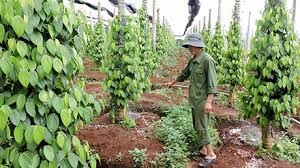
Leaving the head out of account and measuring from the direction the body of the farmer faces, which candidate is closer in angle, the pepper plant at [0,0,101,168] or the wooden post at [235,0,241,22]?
the pepper plant

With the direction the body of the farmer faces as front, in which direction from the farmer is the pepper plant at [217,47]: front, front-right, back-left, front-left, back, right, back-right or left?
back-right

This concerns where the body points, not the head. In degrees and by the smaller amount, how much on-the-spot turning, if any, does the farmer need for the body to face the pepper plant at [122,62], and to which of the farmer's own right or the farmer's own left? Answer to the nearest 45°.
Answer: approximately 90° to the farmer's own right

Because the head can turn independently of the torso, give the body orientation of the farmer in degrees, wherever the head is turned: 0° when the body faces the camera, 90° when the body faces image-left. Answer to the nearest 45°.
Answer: approximately 45°

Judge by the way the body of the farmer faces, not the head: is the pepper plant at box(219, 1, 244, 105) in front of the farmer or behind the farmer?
behind

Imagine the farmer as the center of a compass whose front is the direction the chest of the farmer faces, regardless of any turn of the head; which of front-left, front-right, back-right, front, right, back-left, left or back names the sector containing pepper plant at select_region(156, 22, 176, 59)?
back-right

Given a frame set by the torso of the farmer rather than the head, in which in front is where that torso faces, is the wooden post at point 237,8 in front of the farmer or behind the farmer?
behind

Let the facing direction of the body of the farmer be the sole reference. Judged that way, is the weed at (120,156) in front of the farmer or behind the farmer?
in front

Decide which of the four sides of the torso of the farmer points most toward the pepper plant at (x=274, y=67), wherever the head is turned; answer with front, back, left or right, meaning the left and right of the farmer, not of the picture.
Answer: back

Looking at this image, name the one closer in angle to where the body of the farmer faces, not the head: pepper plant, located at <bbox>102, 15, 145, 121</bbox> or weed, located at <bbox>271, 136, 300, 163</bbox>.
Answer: the pepper plant

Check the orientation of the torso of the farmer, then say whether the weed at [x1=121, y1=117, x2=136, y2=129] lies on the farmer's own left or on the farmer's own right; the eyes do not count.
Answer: on the farmer's own right
